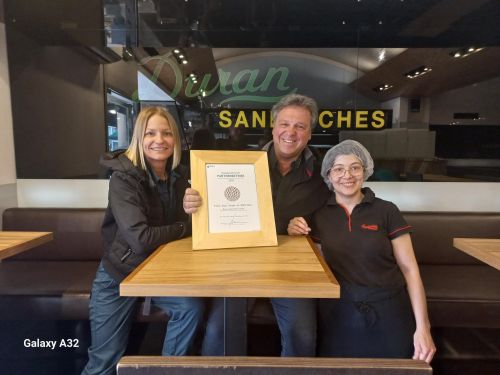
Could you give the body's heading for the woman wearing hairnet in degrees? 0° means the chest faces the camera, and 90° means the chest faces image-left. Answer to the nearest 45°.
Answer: approximately 0°

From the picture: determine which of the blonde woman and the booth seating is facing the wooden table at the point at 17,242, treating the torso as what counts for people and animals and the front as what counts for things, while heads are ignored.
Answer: the booth seating

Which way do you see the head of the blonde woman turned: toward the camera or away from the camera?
toward the camera

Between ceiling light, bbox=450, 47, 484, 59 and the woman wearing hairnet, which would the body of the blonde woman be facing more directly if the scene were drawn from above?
the woman wearing hairnet

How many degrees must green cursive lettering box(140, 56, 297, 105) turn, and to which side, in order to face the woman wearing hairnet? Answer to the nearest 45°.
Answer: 0° — it already faces them

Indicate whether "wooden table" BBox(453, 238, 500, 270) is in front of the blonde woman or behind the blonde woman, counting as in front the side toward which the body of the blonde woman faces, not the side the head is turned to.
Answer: in front

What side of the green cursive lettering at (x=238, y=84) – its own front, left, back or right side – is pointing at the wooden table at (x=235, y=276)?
front

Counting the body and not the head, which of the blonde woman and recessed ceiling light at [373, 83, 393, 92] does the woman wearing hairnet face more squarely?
the blonde woman

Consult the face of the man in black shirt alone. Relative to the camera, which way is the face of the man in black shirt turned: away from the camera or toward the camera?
toward the camera

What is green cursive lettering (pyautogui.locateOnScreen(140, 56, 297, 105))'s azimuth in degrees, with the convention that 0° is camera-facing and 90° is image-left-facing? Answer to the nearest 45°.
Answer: approximately 0°

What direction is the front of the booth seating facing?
toward the camera

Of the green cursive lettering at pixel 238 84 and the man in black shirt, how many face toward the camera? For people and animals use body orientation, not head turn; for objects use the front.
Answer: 2

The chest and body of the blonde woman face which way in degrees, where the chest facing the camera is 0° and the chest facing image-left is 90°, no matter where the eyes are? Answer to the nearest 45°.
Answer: approximately 315°

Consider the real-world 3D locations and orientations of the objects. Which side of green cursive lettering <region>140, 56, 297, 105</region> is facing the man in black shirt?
front

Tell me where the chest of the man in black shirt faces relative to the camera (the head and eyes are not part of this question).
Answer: toward the camera

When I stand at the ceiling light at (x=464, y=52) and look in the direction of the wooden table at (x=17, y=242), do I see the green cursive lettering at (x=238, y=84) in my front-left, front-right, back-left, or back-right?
front-right

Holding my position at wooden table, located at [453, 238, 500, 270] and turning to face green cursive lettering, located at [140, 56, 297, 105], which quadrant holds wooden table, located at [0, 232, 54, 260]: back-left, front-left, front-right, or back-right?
front-left

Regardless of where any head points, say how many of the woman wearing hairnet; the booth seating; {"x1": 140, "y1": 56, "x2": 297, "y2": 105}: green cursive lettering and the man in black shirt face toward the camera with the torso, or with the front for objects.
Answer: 4
